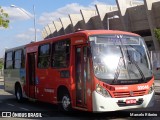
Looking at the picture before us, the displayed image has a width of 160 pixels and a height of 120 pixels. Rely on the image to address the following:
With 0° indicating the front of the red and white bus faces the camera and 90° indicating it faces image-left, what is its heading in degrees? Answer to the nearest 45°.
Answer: approximately 315°
